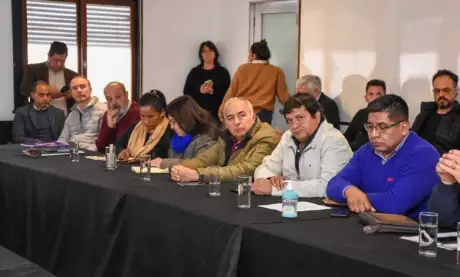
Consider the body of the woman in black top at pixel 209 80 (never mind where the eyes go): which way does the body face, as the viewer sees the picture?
toward the camera

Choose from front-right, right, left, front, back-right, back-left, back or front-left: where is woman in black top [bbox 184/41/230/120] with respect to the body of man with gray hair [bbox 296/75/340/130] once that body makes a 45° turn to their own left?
back-right

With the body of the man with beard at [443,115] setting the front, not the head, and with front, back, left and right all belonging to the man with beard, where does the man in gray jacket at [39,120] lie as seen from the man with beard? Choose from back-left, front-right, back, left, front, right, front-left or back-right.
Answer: front-right

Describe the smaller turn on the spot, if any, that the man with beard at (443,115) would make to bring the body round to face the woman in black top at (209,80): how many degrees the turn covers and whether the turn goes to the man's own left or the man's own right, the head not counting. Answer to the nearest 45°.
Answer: approximately 90° to the man's own right

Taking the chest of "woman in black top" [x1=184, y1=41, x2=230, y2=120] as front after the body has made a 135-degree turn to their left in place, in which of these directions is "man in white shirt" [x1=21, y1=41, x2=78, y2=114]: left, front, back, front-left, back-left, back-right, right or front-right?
back-left

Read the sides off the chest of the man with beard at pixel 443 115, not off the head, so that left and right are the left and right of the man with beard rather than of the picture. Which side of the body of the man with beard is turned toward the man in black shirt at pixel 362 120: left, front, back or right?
right

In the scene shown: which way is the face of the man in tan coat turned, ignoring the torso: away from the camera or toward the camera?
toward the camera

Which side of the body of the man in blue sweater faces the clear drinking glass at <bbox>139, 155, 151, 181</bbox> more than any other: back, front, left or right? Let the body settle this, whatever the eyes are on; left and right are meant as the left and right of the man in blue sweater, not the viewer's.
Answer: right

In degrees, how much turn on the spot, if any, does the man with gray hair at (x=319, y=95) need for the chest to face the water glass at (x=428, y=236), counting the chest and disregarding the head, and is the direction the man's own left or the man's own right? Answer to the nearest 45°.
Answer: approximately 45° to the man's own left

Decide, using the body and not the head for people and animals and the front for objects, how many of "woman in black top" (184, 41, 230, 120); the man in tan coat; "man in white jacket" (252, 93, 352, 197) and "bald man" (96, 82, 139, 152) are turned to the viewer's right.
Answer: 0

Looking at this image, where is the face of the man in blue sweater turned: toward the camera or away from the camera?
toward the camera

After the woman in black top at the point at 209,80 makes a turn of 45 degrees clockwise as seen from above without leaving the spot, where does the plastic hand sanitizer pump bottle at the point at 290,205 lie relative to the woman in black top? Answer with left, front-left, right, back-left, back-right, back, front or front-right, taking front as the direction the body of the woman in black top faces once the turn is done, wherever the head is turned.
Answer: front-left

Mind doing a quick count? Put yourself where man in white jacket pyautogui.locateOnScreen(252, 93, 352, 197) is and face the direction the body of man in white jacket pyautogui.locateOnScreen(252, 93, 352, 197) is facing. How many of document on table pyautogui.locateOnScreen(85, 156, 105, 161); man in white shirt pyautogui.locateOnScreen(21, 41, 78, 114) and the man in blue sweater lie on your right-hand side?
2

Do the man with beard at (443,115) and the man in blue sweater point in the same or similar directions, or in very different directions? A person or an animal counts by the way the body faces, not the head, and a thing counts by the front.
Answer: same or similar directions

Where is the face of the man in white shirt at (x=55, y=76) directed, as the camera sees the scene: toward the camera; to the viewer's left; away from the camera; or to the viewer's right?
toward the camera

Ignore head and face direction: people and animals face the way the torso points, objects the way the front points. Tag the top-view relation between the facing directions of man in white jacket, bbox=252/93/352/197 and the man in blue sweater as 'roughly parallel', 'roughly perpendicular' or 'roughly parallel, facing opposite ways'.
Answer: roughly parallel

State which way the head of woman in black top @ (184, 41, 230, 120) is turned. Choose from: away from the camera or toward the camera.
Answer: toward the camera

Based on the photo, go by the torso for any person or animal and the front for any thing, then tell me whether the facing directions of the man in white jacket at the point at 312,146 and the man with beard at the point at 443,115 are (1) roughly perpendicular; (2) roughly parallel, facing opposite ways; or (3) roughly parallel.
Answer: roughly parallel
